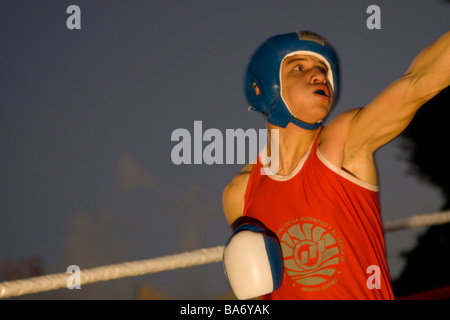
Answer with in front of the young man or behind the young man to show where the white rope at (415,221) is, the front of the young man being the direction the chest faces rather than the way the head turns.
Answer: behind

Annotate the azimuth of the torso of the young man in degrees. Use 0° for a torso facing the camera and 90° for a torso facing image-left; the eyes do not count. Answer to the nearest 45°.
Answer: approximately 0°

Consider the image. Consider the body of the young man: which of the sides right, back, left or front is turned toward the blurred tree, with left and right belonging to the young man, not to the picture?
back
